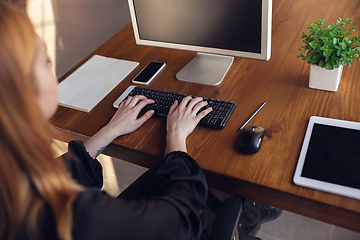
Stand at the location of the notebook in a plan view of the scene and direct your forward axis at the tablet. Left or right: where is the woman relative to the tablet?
right

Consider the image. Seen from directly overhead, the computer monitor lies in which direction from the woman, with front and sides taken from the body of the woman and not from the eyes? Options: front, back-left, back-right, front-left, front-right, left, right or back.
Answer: front

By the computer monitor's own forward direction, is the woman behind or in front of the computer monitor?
in front

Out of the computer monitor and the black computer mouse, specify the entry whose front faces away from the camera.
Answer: the black computer mouse

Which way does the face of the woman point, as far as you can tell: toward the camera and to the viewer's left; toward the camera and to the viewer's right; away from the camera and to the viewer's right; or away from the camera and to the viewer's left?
away from the camera and to the viewer's right

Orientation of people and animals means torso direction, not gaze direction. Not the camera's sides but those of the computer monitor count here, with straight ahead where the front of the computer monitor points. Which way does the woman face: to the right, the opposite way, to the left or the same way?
the opposite way

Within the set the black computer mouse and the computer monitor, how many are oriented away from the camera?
1

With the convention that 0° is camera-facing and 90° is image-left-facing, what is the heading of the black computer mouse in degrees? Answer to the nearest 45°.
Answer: approximately 180°

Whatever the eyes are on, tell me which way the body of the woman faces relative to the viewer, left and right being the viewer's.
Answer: facing away from the viewer and to the right of the viewer

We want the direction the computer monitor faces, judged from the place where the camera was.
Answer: facing the viewer and to the left of the viewer
